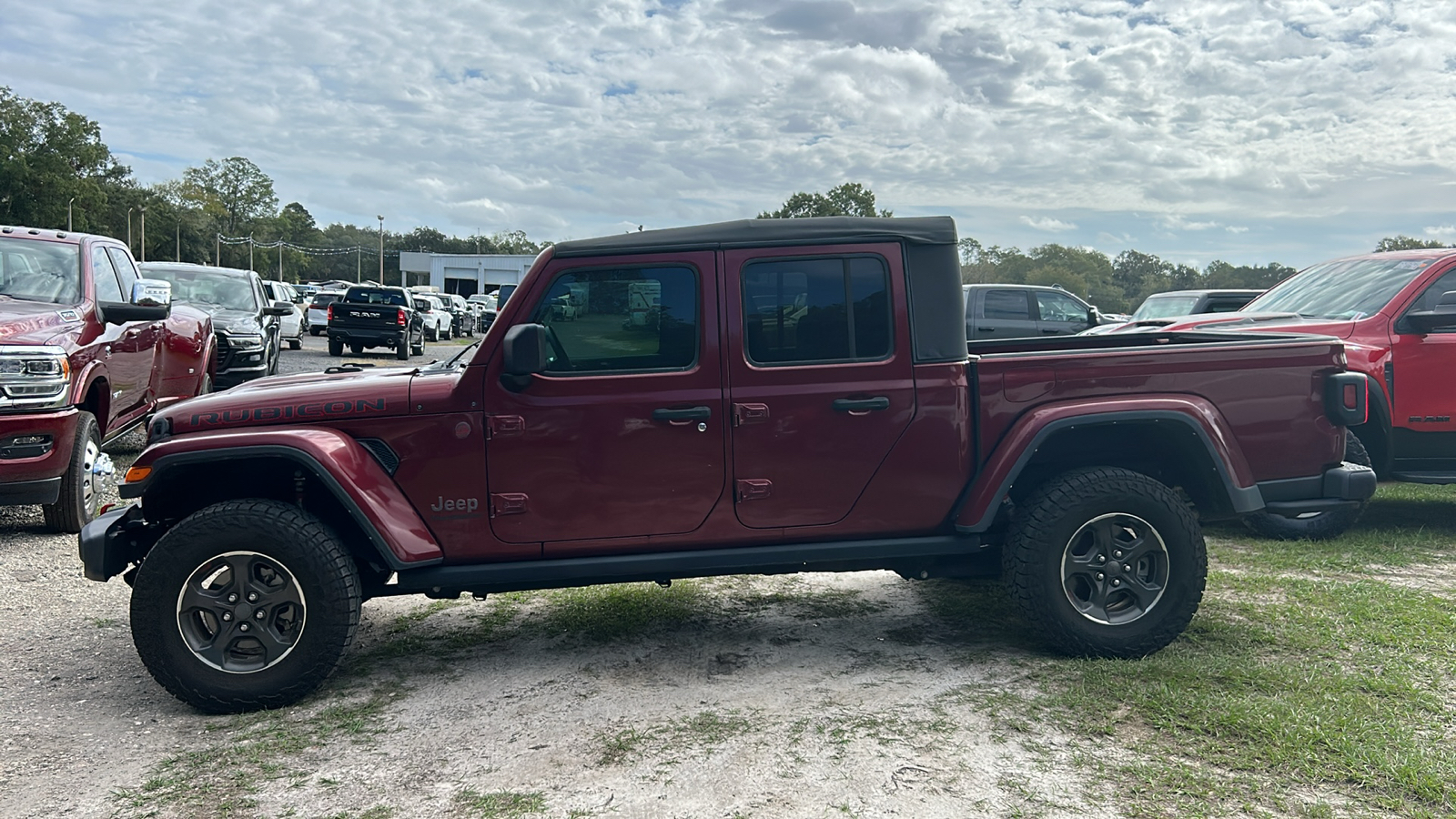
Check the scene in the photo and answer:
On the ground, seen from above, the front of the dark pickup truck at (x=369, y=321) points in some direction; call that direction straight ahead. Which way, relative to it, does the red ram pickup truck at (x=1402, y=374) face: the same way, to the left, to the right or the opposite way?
to the left

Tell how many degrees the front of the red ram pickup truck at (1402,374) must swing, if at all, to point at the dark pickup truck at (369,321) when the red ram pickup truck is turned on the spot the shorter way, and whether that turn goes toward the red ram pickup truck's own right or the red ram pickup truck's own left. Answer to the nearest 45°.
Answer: approximately 90° to the red ram pickup truck's own right

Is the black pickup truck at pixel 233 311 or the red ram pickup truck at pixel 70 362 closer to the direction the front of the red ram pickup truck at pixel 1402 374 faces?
the red ram pickup truck

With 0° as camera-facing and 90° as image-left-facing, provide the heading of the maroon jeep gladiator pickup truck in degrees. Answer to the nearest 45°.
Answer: approximately 90°

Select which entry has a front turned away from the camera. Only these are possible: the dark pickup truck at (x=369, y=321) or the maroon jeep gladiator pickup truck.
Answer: the dark pickup truck

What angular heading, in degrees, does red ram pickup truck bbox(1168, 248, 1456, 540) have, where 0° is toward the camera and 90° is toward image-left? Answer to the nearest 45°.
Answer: approximately 45°

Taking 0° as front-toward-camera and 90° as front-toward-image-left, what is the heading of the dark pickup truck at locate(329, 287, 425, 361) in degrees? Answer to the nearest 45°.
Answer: approximately 180°

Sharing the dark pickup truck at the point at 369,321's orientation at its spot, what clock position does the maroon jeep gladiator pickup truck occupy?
The maroon jeep gladiator pickup truck is roughly at 6 o'clock from the dark pickup truck.

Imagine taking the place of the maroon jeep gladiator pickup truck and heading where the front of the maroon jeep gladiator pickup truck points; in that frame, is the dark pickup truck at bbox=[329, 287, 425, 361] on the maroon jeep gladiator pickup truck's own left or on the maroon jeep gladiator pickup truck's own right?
on the maroon jeep gladiator pickup truck's own right

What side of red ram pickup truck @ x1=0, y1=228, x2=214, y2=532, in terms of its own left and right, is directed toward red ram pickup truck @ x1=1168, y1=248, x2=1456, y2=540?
left

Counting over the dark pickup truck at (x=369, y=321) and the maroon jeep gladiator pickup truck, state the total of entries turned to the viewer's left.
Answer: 1
